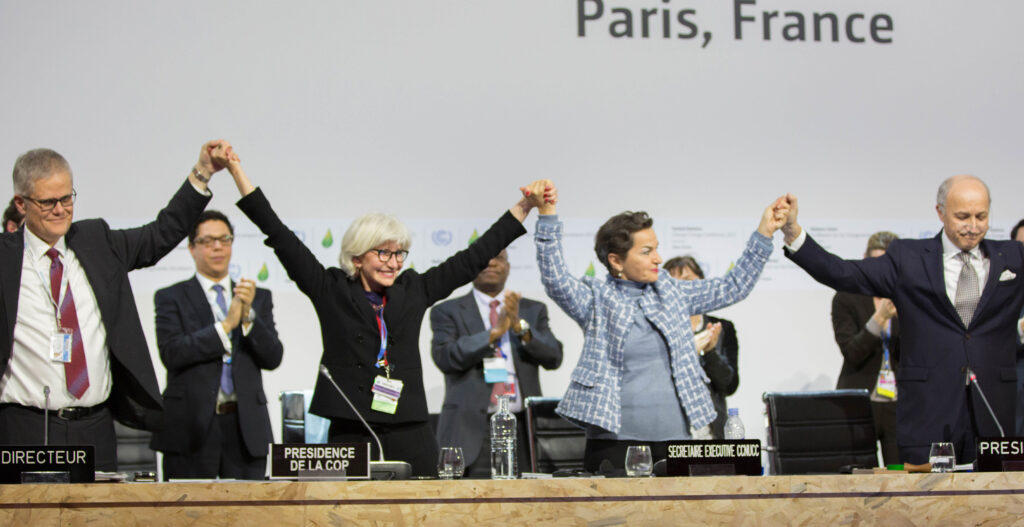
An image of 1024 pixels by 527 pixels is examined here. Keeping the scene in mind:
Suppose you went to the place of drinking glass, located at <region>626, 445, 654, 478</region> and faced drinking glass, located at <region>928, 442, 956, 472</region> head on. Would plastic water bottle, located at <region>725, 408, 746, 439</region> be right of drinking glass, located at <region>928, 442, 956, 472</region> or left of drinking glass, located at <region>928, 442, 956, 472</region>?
left

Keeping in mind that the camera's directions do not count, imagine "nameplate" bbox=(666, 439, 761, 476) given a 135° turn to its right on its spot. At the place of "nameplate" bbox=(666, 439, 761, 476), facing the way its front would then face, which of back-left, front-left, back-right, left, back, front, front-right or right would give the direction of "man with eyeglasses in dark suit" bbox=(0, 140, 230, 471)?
front-left

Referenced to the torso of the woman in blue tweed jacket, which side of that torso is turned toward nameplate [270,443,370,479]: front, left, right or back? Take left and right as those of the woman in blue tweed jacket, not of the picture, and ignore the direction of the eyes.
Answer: right

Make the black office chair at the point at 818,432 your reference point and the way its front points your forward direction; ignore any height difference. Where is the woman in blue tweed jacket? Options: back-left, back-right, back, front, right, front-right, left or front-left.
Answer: front-right

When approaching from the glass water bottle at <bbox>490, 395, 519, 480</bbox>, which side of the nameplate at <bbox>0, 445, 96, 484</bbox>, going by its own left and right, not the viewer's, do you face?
left

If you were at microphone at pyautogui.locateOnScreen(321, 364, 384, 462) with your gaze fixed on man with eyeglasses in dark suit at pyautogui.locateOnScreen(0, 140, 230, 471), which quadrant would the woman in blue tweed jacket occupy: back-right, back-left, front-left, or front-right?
back-right

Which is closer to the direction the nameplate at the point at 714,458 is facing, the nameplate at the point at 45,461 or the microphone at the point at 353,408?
the nameplate

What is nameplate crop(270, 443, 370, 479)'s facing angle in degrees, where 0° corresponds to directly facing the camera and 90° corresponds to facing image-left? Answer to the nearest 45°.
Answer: approximately 0°

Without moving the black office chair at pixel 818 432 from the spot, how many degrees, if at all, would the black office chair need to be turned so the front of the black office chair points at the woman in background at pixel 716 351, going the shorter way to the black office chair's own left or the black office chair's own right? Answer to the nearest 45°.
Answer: approximately 135° to the black office chair's own right

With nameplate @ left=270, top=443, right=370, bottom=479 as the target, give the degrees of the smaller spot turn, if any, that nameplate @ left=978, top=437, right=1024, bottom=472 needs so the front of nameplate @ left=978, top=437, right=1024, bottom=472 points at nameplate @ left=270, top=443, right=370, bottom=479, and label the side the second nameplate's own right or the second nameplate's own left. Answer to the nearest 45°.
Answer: approximately 45° to the second nameplate's own right

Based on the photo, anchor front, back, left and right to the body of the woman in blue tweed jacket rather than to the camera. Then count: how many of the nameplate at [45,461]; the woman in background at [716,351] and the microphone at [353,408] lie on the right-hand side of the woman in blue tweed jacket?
2
